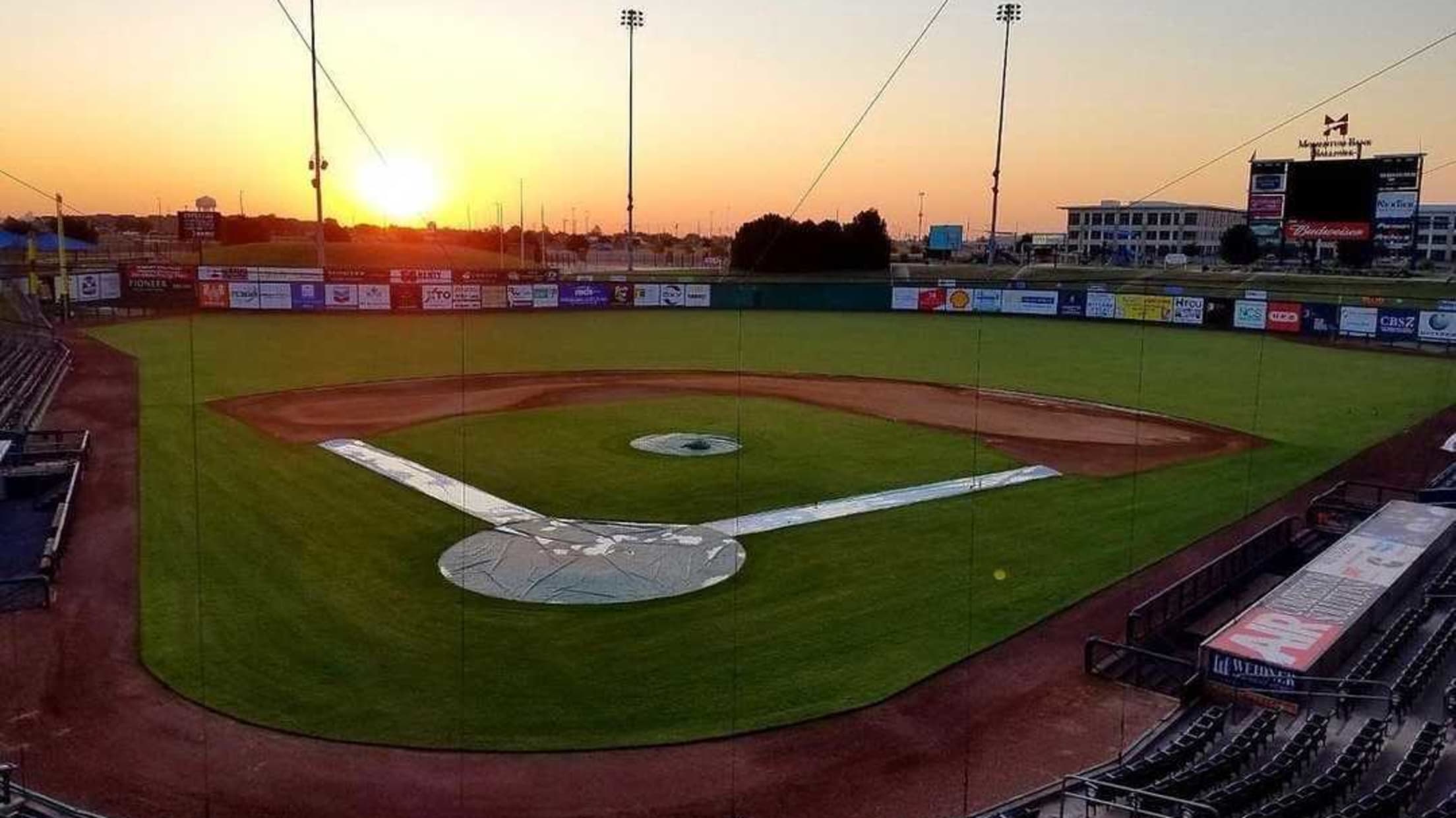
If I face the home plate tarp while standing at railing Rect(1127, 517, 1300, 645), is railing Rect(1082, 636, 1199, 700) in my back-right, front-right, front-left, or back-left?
front-left

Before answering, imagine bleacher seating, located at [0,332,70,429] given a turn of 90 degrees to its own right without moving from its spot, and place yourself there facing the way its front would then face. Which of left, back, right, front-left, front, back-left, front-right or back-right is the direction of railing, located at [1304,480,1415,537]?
front-left

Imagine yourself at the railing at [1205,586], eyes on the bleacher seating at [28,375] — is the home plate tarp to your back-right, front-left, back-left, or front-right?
front-left

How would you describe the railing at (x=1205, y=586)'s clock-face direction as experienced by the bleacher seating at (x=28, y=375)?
The railing is roughly at 2 o'clock from the bleacher seating.

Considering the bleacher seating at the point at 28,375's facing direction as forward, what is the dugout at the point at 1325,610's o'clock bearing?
The dugout is roughly at 2 o'clock from the bleacher seating.

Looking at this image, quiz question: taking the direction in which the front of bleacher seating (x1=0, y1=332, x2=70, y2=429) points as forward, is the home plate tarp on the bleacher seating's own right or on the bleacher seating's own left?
on the bleacher seating's own right

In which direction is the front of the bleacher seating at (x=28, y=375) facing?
to the viewer's right

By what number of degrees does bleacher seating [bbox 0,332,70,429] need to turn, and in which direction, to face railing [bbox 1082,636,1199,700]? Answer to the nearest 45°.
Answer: approximately 90° to its right

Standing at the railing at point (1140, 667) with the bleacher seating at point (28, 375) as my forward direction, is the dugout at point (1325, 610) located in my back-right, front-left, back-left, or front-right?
back-right
